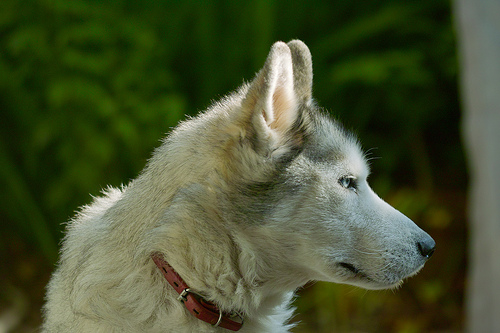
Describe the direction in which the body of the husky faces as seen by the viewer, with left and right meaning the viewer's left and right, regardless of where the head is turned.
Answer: facing to the right of the viewer

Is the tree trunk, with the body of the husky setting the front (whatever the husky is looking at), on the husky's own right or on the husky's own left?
on the husky's own left
